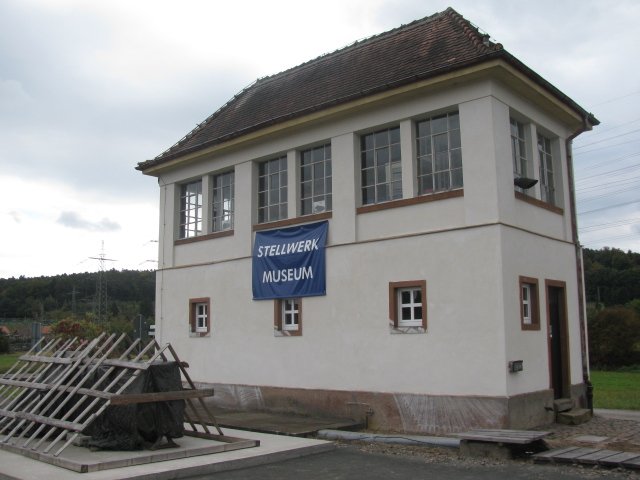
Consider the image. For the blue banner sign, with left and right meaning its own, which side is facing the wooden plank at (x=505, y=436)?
left

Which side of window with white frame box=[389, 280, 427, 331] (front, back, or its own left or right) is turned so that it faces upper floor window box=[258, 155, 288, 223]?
right

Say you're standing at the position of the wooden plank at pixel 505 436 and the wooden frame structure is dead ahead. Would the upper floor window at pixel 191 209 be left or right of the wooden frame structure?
right

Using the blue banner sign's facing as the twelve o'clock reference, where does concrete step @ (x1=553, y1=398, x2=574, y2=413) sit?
The concrete step is roughly at 8 o'clock from the blue banner sign.

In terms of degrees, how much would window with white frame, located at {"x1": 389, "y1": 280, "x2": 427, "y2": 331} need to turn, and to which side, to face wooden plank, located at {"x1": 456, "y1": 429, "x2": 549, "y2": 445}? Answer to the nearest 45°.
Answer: approximately 90° to its left

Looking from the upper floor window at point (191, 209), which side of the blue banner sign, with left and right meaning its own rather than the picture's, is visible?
right

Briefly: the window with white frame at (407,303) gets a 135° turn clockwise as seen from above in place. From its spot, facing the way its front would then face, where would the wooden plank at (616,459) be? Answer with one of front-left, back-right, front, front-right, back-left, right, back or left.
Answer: back-right

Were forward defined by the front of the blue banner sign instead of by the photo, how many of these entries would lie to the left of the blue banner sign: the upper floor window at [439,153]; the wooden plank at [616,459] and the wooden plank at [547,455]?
3

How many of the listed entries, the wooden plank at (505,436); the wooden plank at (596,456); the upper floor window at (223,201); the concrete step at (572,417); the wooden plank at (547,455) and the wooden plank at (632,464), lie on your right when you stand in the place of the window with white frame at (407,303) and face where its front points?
1

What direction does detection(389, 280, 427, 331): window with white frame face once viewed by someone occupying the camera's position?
facing the viewer and to the left of the viewer

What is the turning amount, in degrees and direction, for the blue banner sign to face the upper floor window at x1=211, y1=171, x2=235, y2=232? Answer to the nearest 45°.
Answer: approximately 90° to its right

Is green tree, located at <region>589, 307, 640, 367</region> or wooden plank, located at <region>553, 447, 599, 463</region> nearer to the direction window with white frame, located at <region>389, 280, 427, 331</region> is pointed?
the wooden plank

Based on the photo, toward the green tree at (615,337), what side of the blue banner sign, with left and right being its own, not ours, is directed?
back

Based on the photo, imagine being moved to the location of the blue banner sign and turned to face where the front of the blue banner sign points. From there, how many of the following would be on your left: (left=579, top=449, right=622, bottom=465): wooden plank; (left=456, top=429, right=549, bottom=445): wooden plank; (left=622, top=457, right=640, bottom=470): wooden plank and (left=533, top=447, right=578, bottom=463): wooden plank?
4

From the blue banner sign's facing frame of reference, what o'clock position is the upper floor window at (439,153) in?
The upper floor window is roughly at 9 o'clock from the blue banner sign.
